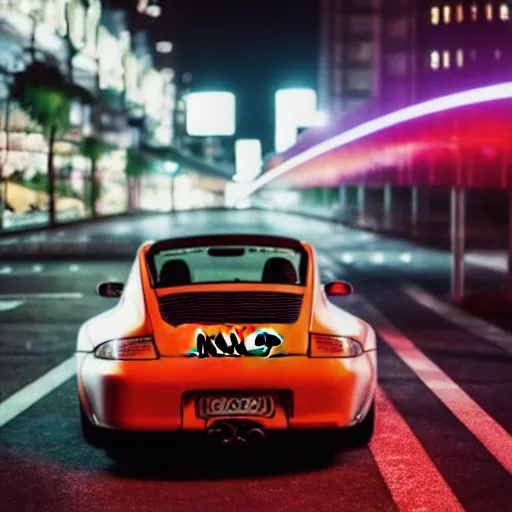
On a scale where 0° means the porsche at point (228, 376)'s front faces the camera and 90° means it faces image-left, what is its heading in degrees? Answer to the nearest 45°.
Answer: approximately 180°
